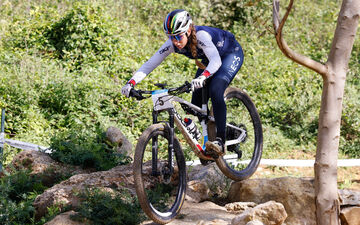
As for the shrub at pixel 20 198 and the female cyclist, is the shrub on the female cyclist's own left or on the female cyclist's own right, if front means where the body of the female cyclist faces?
on the female cyclist's own right

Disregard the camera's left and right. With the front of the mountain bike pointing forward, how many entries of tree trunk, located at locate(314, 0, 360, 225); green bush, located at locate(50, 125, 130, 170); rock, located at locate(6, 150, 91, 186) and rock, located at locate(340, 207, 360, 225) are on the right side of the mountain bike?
2

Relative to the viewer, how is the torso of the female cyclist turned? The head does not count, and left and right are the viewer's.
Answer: facing the viewer and to the left of the viewer

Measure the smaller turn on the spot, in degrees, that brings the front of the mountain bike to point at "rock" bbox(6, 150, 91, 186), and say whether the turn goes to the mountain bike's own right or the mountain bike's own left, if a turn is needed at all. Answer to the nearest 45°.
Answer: approximately 90° to the mountain bike's own right

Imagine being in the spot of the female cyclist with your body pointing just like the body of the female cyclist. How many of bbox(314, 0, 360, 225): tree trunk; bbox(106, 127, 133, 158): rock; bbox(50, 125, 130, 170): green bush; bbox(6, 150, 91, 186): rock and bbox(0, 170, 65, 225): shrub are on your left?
1

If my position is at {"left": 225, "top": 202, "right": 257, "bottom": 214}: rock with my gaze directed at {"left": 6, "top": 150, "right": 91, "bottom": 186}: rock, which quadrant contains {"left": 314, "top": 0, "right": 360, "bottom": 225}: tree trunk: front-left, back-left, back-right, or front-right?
back-left

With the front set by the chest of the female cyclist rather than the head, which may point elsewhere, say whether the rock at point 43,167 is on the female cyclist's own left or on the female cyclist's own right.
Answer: on the female cyclist's own right

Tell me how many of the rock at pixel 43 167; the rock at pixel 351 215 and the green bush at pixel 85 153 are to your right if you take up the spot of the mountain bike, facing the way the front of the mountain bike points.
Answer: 2

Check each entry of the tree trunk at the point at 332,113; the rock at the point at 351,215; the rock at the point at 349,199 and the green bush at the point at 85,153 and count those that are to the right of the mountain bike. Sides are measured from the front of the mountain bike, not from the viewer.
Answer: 1

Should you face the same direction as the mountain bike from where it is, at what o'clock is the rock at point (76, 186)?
The rock is roughly at 2 o'clock from the mountain bike.

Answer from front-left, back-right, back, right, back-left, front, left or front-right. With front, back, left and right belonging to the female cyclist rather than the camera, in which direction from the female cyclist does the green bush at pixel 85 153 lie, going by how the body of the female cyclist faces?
right

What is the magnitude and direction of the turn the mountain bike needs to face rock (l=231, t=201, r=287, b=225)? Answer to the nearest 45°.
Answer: approximately 90° to its left

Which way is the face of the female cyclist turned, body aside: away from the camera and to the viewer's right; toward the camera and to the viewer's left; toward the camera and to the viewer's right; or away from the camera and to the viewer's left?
toward the camera and to the viewer's left

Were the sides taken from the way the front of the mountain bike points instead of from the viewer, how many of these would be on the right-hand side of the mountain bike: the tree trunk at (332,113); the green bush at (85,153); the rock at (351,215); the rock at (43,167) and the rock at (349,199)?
2
